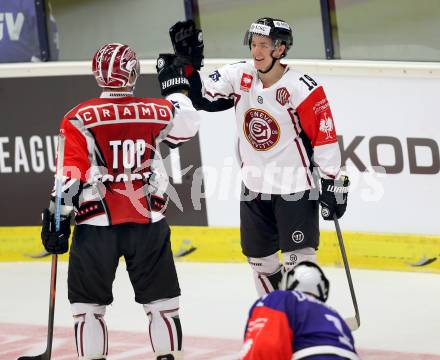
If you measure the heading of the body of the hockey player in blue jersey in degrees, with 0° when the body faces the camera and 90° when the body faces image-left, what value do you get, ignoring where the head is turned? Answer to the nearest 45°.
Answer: approximately 135°

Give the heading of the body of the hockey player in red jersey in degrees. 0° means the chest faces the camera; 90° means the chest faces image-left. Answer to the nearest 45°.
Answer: approximately 180°

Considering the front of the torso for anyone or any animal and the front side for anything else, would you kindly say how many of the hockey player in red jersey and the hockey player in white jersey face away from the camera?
1

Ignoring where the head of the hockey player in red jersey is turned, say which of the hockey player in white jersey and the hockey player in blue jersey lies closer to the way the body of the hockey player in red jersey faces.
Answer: the hockey player in white jersey

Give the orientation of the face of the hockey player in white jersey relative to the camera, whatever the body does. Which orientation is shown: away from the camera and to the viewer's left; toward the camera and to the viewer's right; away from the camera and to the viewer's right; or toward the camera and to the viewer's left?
toward the camera and to the viewer's left

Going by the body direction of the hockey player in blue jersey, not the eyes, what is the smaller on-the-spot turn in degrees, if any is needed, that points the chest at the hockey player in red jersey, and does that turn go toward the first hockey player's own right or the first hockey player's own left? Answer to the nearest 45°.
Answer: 0° — they already face them

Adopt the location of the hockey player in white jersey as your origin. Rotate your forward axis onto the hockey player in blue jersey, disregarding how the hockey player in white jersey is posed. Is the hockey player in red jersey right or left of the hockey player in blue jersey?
right

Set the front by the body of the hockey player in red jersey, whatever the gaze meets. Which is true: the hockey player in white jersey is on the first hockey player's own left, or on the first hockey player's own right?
on the first hockey player's own right

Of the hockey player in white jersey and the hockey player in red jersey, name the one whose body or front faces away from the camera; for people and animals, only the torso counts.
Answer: the hockey player in red jersey

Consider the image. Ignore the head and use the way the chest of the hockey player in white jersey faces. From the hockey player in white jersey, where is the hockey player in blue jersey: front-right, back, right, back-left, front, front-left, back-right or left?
front-left

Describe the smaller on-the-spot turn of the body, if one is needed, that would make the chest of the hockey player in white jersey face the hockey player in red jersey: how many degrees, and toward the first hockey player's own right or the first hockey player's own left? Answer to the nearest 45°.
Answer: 0° — they already face them
